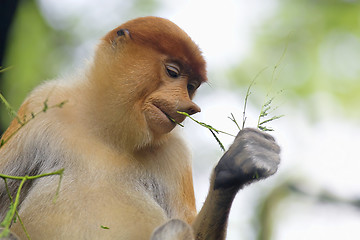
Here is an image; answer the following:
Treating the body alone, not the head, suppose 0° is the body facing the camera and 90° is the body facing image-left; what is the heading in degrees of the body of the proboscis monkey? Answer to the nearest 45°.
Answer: approximately 315°
